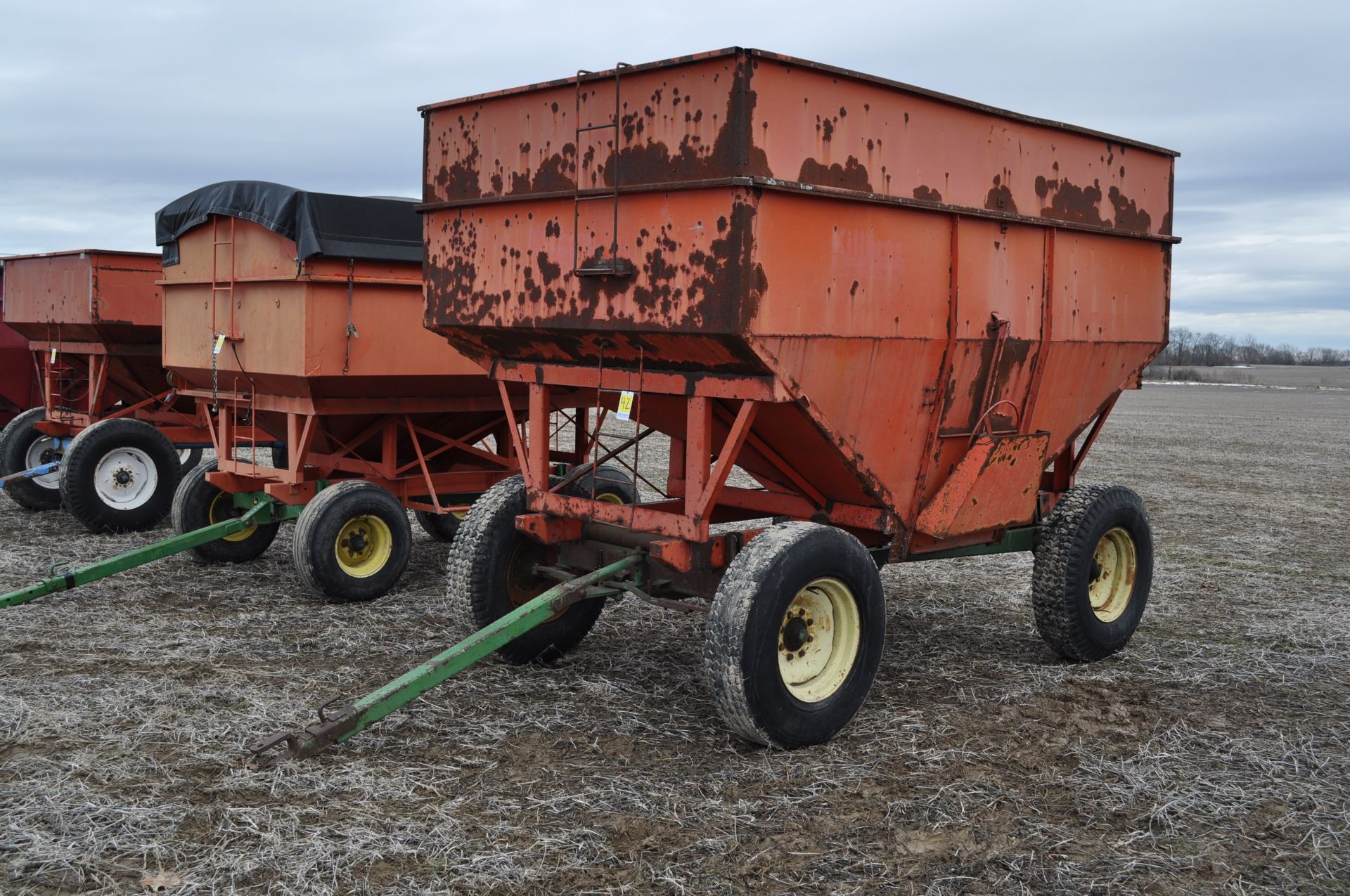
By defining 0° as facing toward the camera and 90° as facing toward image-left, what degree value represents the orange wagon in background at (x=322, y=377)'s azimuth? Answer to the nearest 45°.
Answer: approximately 45°

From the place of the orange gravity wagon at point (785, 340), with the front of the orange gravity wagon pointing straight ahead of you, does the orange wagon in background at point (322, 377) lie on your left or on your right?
on your right

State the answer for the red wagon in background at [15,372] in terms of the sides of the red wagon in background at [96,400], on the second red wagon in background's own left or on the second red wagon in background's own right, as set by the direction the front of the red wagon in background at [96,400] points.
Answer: on the second red wagon in background's own right

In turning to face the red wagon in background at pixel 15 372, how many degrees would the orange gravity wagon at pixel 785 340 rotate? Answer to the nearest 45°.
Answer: approximately 90° to its right

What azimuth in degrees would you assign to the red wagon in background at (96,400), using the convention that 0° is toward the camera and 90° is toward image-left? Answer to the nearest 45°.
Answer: approximately 45°

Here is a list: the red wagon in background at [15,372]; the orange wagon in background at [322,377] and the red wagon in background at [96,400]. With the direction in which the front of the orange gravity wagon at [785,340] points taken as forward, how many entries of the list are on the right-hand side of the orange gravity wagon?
3

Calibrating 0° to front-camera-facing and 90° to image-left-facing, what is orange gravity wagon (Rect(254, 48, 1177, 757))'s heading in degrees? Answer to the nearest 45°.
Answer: approximately 45°

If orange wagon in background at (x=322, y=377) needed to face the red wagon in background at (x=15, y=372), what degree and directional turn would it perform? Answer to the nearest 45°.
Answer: approximately 90° to its right
